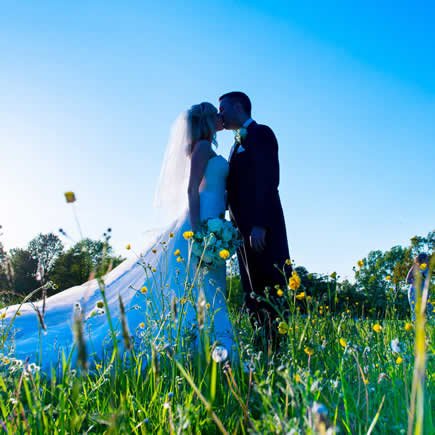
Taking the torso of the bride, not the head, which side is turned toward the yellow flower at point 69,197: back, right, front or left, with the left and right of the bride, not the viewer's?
right

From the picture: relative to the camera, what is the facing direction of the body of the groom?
to the viewer's left

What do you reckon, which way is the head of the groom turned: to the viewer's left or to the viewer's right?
to the viewer's left

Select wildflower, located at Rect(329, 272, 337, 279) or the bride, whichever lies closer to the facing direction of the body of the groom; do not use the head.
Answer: the bride

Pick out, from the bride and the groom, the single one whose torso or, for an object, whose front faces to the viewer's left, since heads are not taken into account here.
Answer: the groom

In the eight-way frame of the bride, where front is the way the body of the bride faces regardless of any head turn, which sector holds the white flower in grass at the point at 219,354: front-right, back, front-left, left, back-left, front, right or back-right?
right

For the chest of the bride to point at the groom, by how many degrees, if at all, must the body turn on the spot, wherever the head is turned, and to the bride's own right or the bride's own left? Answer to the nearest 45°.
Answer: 0° — they already face them

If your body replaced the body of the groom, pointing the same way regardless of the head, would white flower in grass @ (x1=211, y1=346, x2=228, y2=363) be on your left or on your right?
on your left

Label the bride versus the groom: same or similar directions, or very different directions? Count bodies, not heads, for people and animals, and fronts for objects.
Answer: very different directions

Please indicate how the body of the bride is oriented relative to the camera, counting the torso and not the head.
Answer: to the viewer's right
